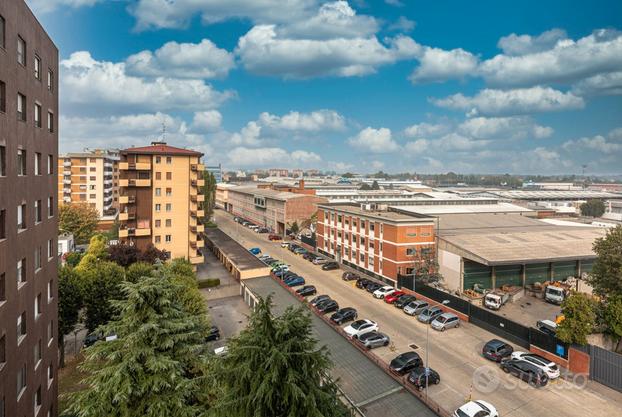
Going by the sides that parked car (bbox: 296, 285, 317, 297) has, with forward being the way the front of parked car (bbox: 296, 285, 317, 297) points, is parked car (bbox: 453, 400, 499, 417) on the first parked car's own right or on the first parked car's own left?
on the first parked car's own left

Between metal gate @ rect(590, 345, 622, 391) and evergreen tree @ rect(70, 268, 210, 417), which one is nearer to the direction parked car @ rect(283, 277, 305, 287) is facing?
the evergreen tree

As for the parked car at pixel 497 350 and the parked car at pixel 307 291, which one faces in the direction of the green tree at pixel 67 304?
the parked car at pixel 307 291
